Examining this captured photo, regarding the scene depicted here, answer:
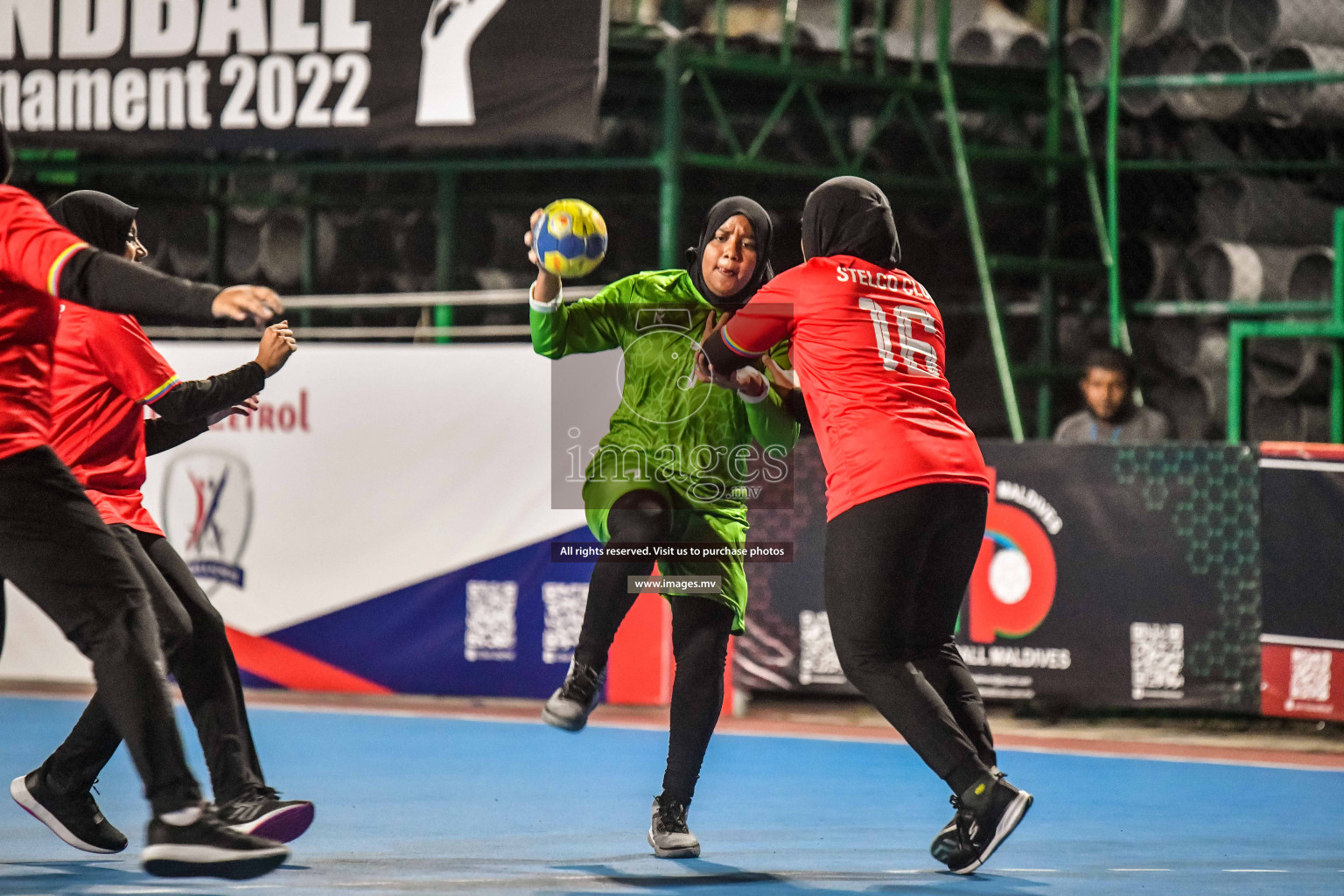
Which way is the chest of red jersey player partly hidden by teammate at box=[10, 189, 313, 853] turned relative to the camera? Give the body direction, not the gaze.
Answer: to the viewer's right

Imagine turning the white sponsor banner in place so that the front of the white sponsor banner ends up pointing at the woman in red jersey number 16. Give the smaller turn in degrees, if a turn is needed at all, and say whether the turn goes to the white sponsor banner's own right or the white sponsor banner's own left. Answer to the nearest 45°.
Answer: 0° — it already faces them

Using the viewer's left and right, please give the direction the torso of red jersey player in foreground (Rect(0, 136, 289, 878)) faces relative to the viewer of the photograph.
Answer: facing to the right of the viewer

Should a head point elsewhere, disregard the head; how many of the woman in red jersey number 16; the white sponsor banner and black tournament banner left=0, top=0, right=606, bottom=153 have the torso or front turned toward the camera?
2

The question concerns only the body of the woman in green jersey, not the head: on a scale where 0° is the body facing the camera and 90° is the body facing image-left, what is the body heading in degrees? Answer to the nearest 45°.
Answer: approximately 0°

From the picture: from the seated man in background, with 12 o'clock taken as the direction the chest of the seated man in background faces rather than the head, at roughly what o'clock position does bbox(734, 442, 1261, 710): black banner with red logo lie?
The black banner with red logo is roughly at 12 o'clock from the seated man in background.

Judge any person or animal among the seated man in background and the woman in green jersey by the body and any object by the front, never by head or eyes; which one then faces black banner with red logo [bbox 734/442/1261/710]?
the seated man in background

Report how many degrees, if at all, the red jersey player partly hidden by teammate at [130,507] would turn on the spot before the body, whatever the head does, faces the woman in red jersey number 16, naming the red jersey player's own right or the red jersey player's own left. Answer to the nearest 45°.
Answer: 0° — they already face them
